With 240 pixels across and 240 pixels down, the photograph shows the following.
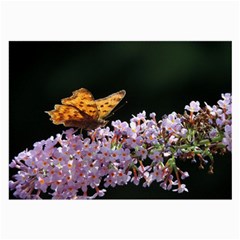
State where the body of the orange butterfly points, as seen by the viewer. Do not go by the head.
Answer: to the viewer's right
